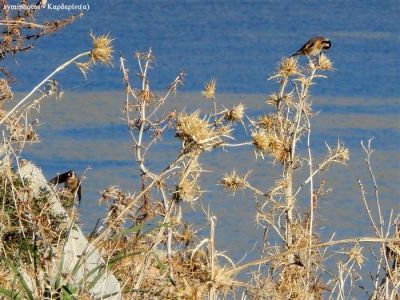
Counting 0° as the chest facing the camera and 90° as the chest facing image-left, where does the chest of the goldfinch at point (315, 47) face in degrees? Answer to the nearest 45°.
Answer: approximately 270°
